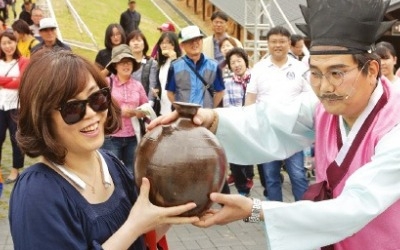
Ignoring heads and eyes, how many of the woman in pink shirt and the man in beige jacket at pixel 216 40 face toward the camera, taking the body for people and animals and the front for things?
2

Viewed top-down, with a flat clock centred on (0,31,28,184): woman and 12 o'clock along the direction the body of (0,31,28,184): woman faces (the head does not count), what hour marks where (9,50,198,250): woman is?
(9,50,198,250): woman is roughly at 12 o'clock from (0,31,28,184): woman.

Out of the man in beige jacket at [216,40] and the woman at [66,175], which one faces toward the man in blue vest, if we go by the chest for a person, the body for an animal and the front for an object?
the man in beige jacket

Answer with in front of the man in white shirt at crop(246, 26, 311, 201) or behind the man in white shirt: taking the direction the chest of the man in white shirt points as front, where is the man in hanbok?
in front

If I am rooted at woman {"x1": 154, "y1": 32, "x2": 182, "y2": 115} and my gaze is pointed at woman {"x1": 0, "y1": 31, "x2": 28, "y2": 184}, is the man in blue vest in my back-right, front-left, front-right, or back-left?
back-left

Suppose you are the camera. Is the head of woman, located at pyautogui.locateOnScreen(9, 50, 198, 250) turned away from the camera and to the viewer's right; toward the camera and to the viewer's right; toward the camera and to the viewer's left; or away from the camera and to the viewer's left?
toward the camera and to the viewer's right

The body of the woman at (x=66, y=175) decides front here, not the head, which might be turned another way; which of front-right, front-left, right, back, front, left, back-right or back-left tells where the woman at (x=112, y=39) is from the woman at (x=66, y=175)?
back-left

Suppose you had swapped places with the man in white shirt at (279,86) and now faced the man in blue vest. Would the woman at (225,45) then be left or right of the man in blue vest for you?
right

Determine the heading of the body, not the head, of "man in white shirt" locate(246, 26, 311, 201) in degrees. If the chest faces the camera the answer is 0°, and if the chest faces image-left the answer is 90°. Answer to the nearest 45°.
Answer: approximately 0°

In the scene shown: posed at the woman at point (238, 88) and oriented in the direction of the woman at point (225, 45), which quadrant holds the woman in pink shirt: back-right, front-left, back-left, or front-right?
back-left
